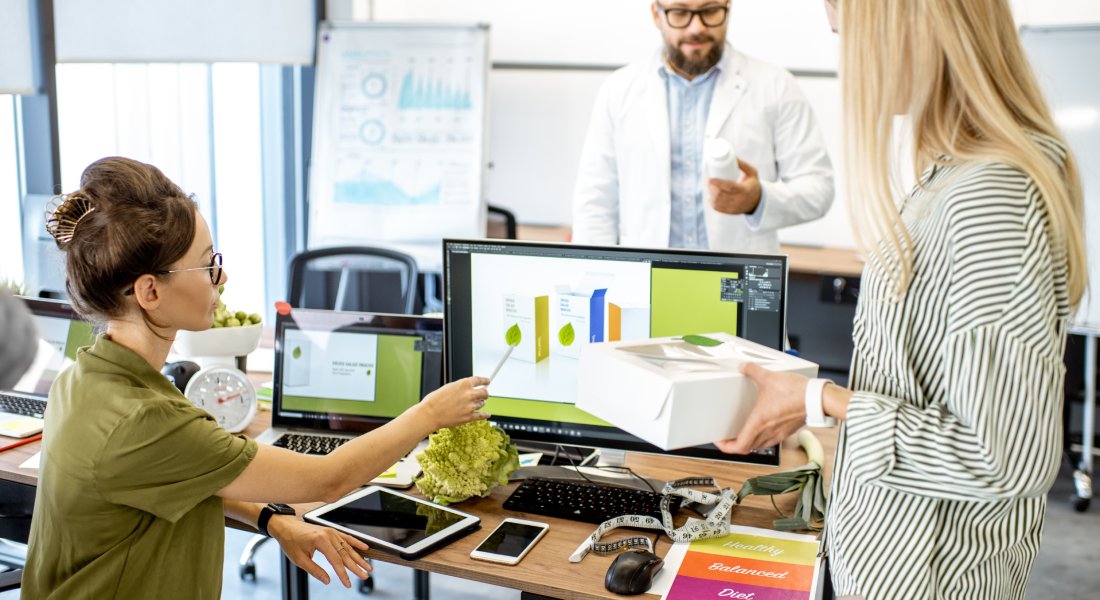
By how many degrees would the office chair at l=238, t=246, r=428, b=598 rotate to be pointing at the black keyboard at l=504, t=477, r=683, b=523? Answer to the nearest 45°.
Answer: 0° — it already faces it

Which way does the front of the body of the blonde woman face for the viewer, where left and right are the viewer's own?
facing to the left of the viewer

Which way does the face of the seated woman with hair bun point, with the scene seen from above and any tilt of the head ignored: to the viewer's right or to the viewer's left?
to the viewer's right

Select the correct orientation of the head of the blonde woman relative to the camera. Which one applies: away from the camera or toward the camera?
away from the camera

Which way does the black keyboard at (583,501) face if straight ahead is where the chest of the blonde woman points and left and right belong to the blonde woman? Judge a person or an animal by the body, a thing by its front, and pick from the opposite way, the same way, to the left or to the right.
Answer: to the left

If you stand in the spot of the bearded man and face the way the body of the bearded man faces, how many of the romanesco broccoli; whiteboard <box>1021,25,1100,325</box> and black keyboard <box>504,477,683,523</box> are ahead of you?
2

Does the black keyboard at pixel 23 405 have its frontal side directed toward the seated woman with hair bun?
yes

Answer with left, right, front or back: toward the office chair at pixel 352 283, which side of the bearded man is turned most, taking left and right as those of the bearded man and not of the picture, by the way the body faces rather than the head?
right
